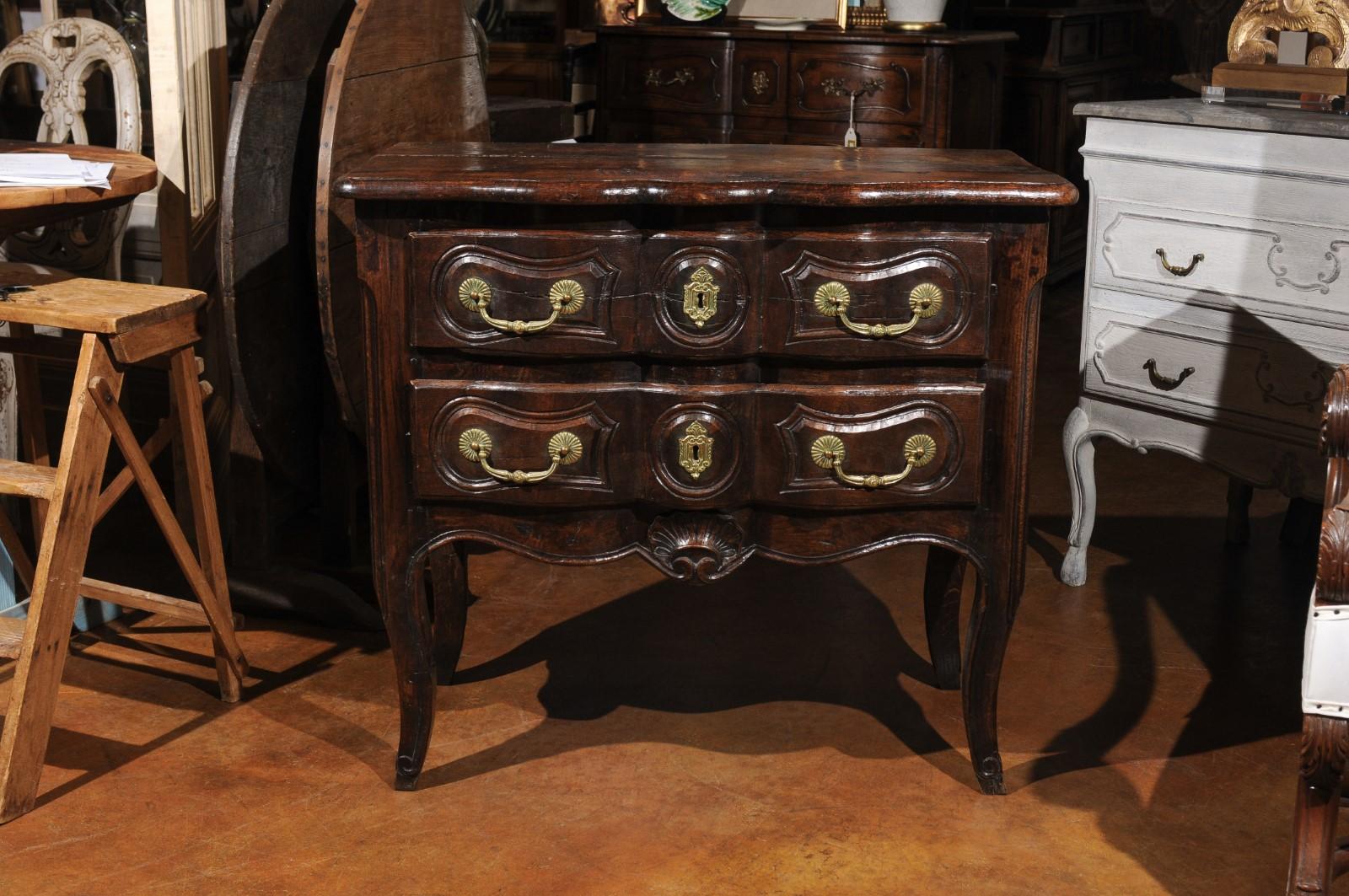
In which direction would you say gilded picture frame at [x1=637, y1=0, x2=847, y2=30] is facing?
toward the camera

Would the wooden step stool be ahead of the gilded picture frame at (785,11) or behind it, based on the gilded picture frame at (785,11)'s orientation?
ahead

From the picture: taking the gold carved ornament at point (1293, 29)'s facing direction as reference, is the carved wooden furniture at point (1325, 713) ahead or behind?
ahead

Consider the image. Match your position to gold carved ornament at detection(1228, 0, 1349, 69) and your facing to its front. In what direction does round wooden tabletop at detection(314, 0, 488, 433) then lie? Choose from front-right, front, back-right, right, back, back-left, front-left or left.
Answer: front-right

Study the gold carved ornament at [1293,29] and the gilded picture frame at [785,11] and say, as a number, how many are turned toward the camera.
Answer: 2

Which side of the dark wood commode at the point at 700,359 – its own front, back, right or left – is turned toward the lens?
front

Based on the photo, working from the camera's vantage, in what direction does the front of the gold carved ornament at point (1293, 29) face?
facing the viewer

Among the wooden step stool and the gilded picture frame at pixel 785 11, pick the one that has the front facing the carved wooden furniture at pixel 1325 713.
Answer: the gilded picture frame

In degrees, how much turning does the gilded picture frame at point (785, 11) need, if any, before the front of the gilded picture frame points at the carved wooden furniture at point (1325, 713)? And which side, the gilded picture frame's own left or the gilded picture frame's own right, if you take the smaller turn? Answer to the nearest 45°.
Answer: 0° — it already faces it

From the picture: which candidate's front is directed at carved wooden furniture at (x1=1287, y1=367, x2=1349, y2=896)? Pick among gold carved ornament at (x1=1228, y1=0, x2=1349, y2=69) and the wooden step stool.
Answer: the gold carved ornament

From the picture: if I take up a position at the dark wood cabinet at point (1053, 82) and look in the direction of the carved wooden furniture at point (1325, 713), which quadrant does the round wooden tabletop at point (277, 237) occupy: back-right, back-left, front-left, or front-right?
front-right

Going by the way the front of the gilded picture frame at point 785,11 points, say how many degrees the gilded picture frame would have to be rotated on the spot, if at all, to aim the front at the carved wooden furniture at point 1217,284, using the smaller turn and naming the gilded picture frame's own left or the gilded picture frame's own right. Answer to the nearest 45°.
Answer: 0° — it already faces it
